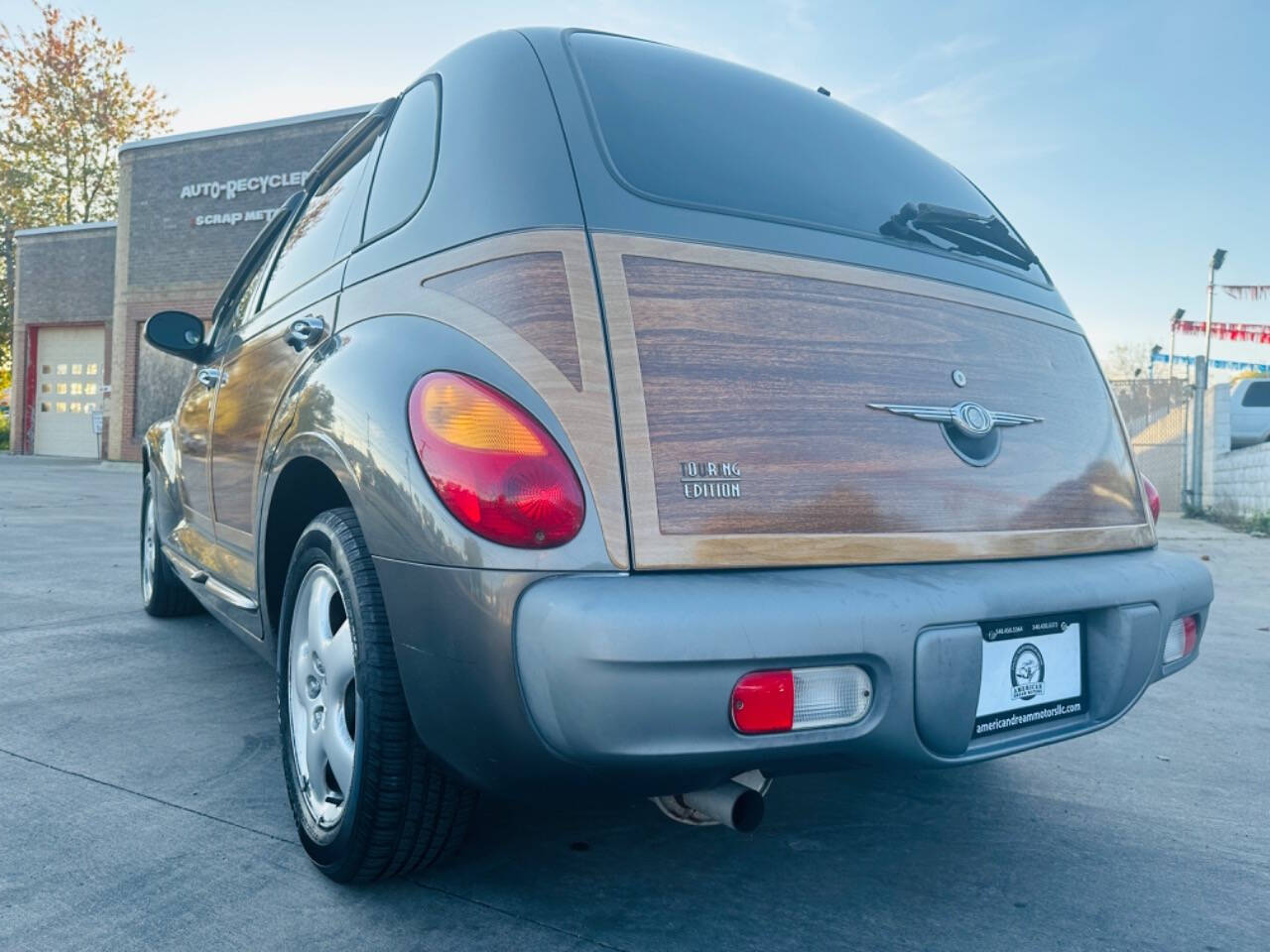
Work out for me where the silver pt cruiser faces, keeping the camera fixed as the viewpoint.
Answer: facing away from the viewer and to the left of the viewer

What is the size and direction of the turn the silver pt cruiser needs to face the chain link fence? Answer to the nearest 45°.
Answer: approximately 90° to its right

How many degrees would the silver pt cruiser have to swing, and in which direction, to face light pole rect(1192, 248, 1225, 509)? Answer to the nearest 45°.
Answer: approximately 90° to its right

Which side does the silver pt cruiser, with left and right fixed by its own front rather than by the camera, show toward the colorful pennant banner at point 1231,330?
right

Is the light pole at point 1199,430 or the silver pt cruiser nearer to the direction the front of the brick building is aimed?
the silver pt cruiser

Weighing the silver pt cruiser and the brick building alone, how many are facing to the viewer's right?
0

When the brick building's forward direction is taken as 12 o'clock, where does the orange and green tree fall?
The orange and green tree is roughly at 4 o'clock from the brick building.

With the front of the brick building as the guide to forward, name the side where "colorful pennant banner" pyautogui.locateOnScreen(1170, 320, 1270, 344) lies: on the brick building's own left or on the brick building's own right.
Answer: on the brick building's own left

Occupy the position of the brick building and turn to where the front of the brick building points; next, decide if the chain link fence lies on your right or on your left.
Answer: on your left

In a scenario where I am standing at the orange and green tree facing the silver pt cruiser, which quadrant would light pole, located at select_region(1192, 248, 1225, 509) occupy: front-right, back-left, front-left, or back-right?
front-left

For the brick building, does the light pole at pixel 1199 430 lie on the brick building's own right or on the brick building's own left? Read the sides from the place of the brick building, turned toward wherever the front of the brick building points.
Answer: on the brick building's own left
